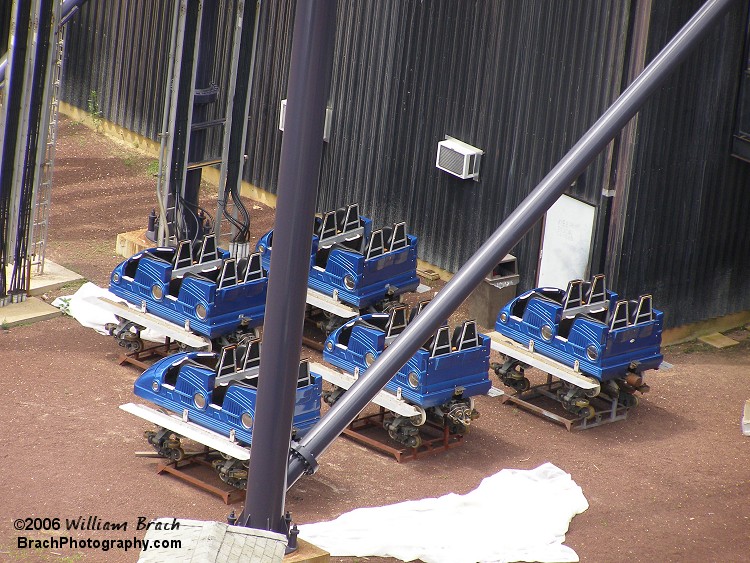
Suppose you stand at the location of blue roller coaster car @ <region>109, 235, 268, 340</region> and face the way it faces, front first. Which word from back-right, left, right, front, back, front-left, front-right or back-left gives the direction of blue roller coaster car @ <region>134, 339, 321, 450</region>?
back-left

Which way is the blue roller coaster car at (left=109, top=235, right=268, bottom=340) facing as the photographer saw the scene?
facing away from the viewer and to the left of the viewer

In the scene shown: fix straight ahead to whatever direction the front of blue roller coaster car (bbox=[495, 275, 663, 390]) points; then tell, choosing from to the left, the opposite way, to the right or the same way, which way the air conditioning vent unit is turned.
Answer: to the left

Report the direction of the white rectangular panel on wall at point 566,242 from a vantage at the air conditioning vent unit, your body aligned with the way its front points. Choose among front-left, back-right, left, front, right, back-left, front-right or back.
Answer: left

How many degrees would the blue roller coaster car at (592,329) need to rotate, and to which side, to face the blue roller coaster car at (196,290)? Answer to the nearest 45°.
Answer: approximately 45° to its left

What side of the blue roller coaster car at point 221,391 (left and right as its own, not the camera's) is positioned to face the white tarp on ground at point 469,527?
back

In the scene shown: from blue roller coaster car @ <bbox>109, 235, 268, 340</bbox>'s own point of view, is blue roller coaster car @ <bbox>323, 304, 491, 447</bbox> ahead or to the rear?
to the rear

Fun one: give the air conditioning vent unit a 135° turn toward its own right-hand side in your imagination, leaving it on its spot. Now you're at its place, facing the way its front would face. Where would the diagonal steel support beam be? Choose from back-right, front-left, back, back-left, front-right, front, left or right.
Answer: back

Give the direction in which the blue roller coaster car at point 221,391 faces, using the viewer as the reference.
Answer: facing away from the viewer and to the left of the viewer

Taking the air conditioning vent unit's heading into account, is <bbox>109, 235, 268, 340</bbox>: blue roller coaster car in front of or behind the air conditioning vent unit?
in front

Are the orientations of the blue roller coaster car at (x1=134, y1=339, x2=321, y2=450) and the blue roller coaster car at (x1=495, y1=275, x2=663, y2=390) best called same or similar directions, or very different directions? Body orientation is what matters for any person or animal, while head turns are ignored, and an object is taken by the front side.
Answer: same or similar directions

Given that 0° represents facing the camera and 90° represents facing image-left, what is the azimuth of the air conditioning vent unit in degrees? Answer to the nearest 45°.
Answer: approximately 45°

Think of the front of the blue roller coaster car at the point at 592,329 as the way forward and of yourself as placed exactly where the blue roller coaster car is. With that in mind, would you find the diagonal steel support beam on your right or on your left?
on your left

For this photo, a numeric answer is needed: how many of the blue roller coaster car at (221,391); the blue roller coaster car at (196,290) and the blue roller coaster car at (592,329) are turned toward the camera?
0

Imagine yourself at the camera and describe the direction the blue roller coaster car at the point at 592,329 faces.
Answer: facing away from the viewer and to the left of the viewer

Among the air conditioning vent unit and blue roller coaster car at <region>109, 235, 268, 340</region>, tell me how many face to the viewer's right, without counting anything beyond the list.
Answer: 0

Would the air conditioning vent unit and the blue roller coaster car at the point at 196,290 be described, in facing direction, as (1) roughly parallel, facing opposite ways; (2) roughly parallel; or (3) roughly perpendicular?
roughly perpendicular
